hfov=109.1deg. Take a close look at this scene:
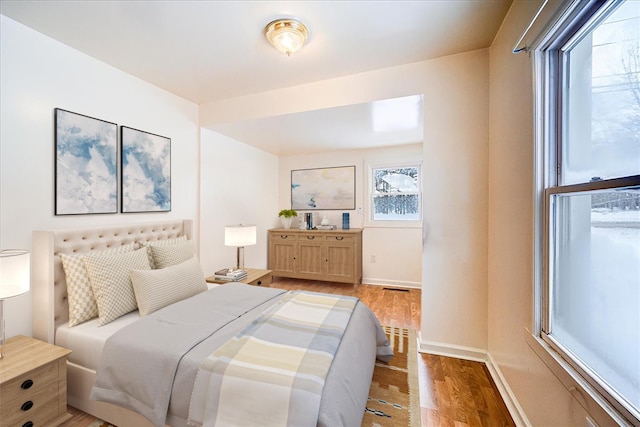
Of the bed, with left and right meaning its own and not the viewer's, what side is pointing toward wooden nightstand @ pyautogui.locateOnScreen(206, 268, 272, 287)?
left

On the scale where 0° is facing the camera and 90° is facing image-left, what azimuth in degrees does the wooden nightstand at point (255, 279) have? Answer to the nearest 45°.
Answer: approximately 315°

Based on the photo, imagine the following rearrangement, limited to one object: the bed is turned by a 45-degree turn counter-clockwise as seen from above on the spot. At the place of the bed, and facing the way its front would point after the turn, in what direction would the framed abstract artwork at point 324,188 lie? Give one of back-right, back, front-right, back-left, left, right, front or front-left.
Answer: front-left

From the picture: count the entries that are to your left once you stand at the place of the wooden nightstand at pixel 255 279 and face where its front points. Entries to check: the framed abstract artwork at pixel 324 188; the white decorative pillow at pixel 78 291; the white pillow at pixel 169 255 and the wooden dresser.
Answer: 2
